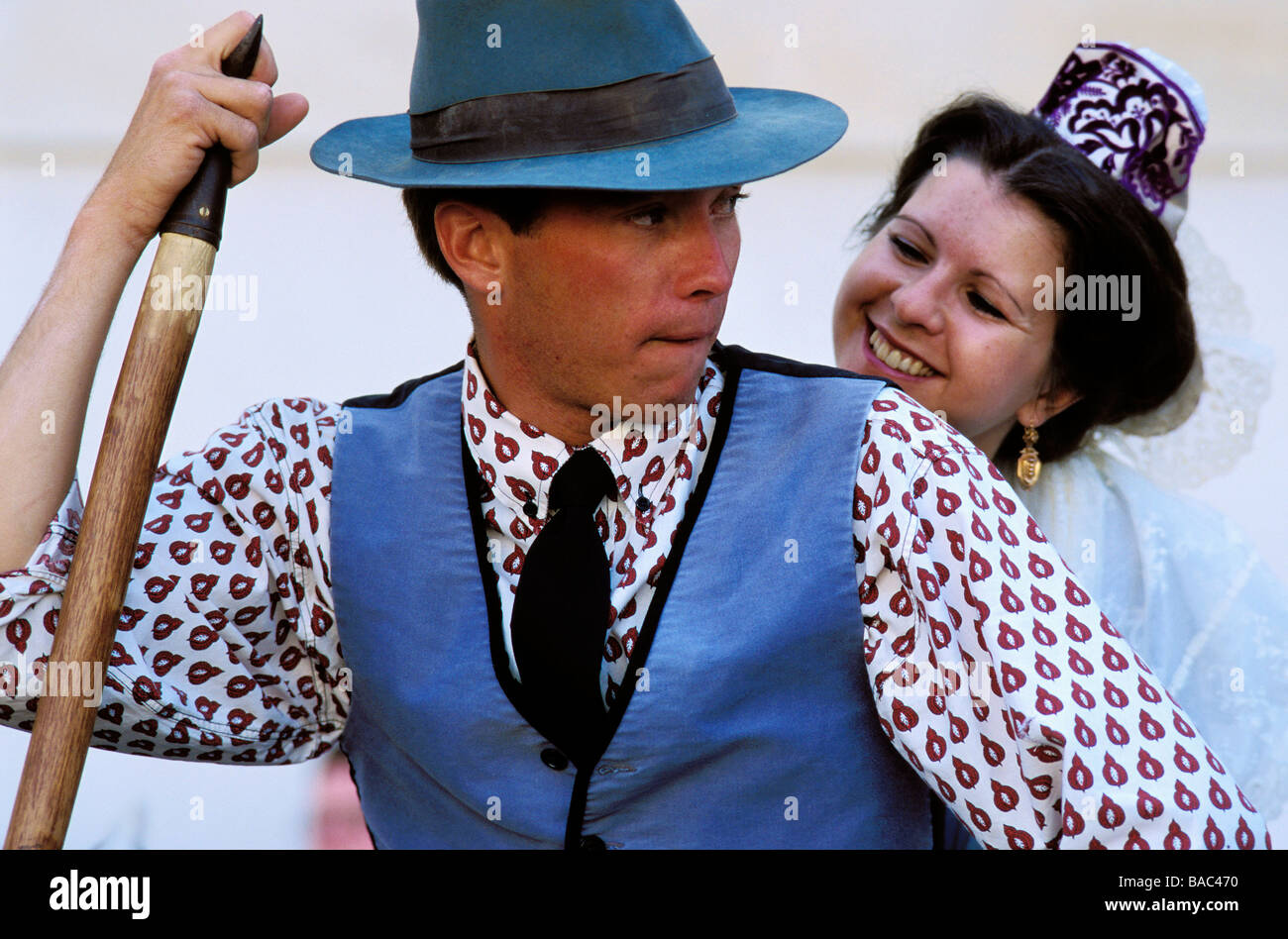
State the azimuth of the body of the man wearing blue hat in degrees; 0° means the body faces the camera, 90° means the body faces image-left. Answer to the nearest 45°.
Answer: approximately 0°

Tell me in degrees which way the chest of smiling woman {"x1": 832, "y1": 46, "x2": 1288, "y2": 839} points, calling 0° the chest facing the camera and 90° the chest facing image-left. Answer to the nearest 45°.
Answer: approximately 45°

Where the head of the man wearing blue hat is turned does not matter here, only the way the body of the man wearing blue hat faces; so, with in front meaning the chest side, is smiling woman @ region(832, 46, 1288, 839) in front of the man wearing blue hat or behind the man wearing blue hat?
behind
